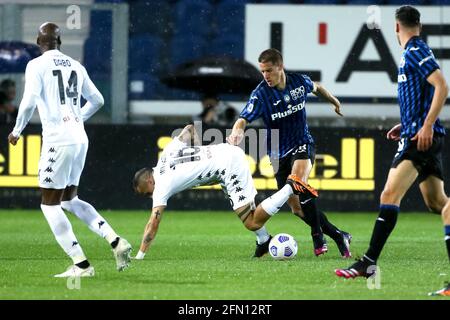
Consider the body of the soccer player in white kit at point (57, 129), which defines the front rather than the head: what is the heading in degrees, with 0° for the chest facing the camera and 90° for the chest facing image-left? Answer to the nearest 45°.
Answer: approximately 135°

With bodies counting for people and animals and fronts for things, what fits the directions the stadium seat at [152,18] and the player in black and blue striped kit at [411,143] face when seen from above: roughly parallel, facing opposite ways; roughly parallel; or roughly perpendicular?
roughly perpendicular

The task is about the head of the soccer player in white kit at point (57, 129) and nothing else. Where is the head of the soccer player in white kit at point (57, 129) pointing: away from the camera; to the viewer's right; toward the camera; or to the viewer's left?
away from the camera

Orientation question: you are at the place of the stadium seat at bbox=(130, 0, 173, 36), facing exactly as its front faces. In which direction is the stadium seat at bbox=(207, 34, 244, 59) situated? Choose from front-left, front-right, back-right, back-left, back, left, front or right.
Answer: left

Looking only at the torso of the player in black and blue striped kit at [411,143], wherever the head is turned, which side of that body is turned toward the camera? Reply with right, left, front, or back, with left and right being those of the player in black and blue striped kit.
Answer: left

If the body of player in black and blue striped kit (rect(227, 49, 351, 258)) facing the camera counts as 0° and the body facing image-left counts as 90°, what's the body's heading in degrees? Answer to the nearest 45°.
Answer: approximately 45°

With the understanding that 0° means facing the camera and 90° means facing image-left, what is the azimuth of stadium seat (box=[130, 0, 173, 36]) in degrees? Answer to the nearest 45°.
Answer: approximately 0°

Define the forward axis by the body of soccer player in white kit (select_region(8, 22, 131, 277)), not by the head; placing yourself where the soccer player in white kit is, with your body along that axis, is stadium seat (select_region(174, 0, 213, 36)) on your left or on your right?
on your right

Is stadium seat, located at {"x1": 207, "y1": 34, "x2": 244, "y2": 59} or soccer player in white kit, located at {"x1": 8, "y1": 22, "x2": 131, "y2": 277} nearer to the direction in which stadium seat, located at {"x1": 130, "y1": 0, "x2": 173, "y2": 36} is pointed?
the soccer player in white kit
